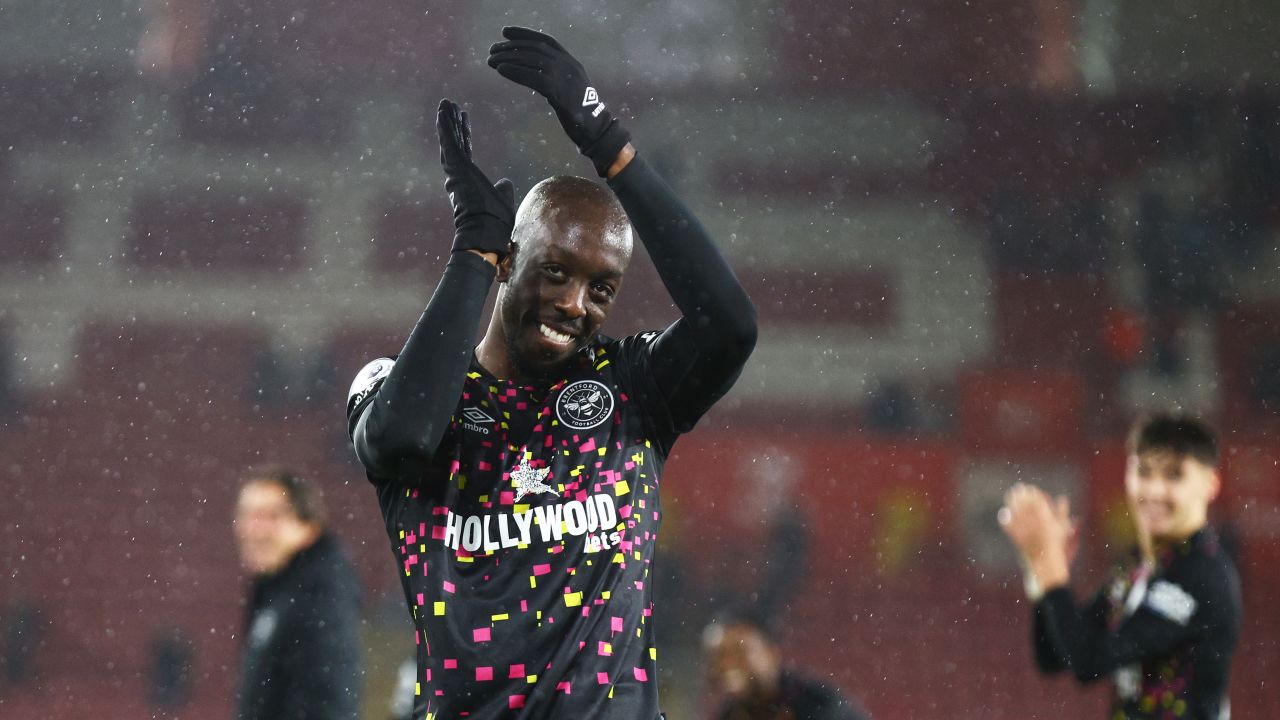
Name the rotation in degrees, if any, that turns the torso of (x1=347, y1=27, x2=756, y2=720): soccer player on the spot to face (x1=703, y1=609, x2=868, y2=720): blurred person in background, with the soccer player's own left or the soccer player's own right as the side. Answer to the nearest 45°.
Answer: approximately 180°

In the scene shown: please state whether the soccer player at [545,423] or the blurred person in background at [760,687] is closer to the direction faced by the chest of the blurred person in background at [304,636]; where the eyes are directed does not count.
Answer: the soccer player

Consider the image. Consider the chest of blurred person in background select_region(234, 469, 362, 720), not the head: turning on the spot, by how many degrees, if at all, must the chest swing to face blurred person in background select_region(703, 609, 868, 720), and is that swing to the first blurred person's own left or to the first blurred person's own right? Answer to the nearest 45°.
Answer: approximately 135° to the first blurred person's own left

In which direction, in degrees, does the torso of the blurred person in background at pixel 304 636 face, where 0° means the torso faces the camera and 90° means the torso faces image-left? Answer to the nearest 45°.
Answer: approximately 45°

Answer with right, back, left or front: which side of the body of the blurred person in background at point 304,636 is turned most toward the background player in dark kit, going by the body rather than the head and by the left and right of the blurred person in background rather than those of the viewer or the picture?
left

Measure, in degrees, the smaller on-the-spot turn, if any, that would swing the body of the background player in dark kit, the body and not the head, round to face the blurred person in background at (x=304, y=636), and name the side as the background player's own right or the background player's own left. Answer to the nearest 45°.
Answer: approximately 45° to the background player's own right

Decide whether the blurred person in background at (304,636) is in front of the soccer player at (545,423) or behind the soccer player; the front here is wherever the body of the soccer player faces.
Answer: behind
